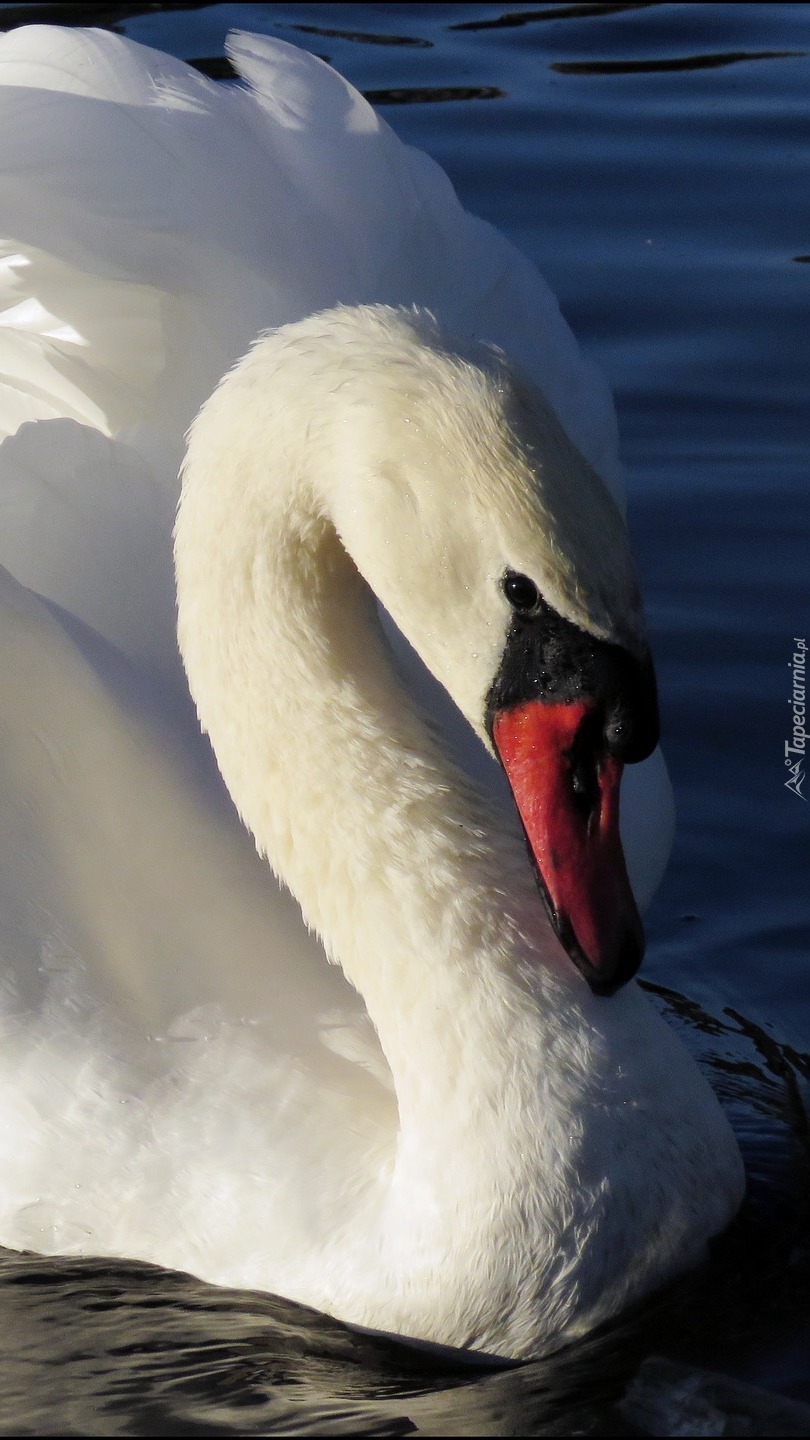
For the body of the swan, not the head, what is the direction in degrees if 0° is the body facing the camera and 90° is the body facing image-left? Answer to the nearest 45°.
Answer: approximately 315°
